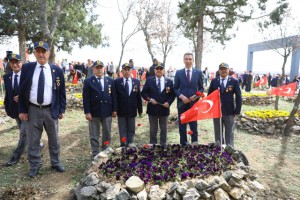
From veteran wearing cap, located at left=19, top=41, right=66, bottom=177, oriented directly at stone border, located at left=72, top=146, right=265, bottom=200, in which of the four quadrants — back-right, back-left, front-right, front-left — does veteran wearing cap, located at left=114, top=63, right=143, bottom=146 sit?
front-left

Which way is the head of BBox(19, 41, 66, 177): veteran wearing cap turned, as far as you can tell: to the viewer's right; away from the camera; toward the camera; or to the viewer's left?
toward the camera

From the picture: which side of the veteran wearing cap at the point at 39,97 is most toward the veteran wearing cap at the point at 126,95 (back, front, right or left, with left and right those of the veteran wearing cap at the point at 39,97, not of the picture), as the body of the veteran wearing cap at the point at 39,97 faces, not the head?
left

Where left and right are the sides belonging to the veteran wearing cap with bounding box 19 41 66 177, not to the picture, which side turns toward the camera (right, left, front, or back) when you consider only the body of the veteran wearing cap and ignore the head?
front

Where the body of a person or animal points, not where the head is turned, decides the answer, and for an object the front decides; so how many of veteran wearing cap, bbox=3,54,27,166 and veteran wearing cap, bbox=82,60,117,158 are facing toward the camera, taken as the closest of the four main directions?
2

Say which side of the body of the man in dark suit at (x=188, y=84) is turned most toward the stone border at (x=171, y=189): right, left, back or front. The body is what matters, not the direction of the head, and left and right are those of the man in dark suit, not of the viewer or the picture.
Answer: front

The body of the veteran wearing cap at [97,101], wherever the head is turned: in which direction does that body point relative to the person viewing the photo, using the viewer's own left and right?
facing the viewer

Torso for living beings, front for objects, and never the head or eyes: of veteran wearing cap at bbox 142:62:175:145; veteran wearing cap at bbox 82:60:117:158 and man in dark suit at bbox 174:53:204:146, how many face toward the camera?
3

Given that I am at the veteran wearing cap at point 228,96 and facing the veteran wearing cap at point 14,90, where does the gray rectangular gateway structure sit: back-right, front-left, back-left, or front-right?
back-right

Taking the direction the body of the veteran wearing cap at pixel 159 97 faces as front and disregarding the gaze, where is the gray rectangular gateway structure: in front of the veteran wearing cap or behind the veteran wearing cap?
behind

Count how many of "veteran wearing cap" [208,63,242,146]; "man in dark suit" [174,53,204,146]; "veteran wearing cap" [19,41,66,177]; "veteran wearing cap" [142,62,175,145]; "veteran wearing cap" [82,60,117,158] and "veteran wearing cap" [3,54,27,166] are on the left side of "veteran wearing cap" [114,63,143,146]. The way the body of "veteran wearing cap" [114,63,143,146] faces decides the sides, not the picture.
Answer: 3
